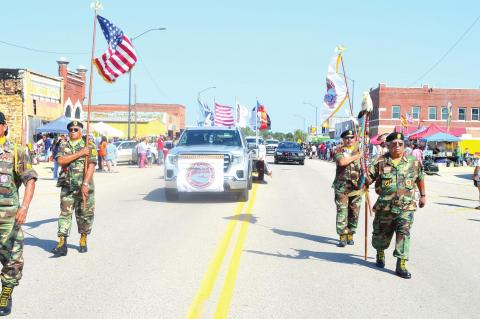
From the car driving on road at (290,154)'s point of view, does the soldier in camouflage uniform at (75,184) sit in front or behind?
in front

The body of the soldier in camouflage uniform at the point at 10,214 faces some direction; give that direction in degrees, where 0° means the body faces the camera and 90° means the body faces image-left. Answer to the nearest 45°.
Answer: approximately 0°

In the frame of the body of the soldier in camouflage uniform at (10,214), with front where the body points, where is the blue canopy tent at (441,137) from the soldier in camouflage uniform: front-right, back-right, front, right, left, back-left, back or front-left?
back-left

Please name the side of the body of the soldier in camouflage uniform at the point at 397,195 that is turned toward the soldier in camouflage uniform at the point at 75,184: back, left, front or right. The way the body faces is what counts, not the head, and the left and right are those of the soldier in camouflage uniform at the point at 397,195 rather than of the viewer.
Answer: right

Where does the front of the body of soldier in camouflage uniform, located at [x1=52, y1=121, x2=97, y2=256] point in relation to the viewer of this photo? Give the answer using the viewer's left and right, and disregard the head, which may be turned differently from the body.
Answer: facing the viewer

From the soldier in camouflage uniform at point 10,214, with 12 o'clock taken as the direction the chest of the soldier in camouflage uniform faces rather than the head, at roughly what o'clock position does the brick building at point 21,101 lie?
The brick building is roughly at 6 o'clock from the soldier in camouflage uniform.

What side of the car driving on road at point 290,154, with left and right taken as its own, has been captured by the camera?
front

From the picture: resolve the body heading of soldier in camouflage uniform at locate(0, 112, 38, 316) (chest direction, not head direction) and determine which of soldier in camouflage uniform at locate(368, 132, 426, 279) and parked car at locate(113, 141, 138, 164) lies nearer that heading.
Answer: the soldier in camouflage uniform

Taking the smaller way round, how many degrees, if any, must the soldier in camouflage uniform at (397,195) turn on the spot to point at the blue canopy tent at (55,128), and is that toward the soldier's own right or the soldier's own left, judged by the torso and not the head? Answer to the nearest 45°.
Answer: approximately 135° to the soldier's own right

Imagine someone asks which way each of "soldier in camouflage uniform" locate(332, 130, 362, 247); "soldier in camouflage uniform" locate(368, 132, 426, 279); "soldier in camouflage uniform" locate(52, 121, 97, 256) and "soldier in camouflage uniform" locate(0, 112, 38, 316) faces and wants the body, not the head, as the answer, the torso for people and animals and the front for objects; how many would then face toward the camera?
4

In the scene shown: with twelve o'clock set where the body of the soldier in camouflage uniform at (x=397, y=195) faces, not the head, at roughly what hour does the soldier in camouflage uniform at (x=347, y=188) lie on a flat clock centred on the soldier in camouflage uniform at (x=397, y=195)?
the soldier in camouflage uniform at (x=347, y=188) is roughly at 5 o'clock from the soldier in camouflage uniform at (x=397, y=195).
